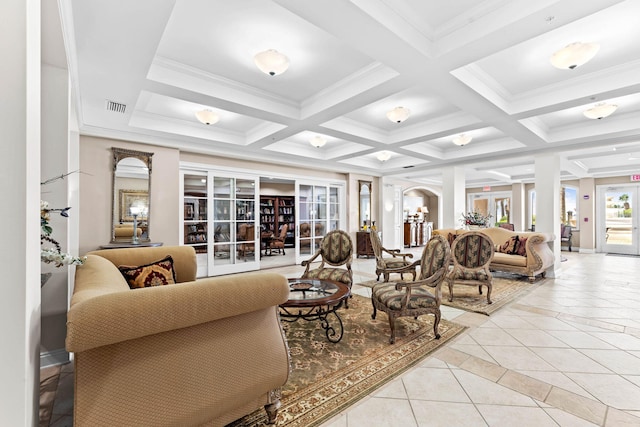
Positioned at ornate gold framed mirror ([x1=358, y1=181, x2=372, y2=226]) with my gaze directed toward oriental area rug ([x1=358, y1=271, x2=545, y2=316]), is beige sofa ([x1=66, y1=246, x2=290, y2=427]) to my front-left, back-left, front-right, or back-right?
front-right

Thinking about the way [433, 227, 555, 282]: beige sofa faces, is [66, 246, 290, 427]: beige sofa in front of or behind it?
in front

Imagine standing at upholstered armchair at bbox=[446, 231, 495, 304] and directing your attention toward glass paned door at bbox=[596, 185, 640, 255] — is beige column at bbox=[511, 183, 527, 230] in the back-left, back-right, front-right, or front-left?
front-left

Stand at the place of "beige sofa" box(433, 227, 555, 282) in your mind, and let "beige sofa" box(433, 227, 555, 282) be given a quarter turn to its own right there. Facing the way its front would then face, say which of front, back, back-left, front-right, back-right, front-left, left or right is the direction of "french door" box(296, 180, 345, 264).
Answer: front-left

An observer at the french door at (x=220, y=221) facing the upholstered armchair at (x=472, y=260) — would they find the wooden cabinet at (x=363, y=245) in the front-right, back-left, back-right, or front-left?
front-left

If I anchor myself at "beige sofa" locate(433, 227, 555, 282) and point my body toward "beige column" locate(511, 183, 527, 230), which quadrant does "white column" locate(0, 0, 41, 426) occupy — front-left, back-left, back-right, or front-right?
back-left

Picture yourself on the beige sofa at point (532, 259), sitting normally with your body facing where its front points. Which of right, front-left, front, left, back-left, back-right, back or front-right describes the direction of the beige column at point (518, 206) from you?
back-right

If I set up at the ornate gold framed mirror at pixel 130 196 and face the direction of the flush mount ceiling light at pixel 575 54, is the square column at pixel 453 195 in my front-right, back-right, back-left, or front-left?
front-left

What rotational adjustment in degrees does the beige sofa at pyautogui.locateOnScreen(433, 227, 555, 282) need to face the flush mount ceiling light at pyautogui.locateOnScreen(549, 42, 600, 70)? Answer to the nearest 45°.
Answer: approximately 45° to its left

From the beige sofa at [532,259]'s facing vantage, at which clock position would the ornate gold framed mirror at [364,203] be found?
The ornate gold framed mirror is roughly at 2 o'clock from the beige sofa.

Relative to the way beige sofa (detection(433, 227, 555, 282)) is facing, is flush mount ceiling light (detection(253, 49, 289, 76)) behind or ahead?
ahead

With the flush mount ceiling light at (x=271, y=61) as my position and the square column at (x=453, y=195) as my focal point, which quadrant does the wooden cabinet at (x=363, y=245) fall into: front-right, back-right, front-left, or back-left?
front-left

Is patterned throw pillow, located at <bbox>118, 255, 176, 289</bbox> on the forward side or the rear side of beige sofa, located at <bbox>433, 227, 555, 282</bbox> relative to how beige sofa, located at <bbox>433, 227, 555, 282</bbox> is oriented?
on the forward side
